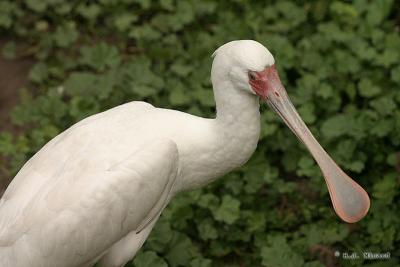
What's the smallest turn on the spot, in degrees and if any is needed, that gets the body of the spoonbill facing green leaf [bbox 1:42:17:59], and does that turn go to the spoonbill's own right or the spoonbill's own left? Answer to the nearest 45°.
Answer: approximately 135° to the spoonbill's own left

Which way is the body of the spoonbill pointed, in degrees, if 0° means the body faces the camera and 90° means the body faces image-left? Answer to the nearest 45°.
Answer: approximately 270°

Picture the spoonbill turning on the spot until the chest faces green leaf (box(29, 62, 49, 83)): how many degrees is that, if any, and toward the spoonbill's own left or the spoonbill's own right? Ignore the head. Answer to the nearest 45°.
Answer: approximately 135° to the spoonbill's own left

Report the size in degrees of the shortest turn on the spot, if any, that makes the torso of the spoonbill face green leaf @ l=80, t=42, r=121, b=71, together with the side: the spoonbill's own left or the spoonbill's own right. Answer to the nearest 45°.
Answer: approximately 90° to the spoonbill's own left
